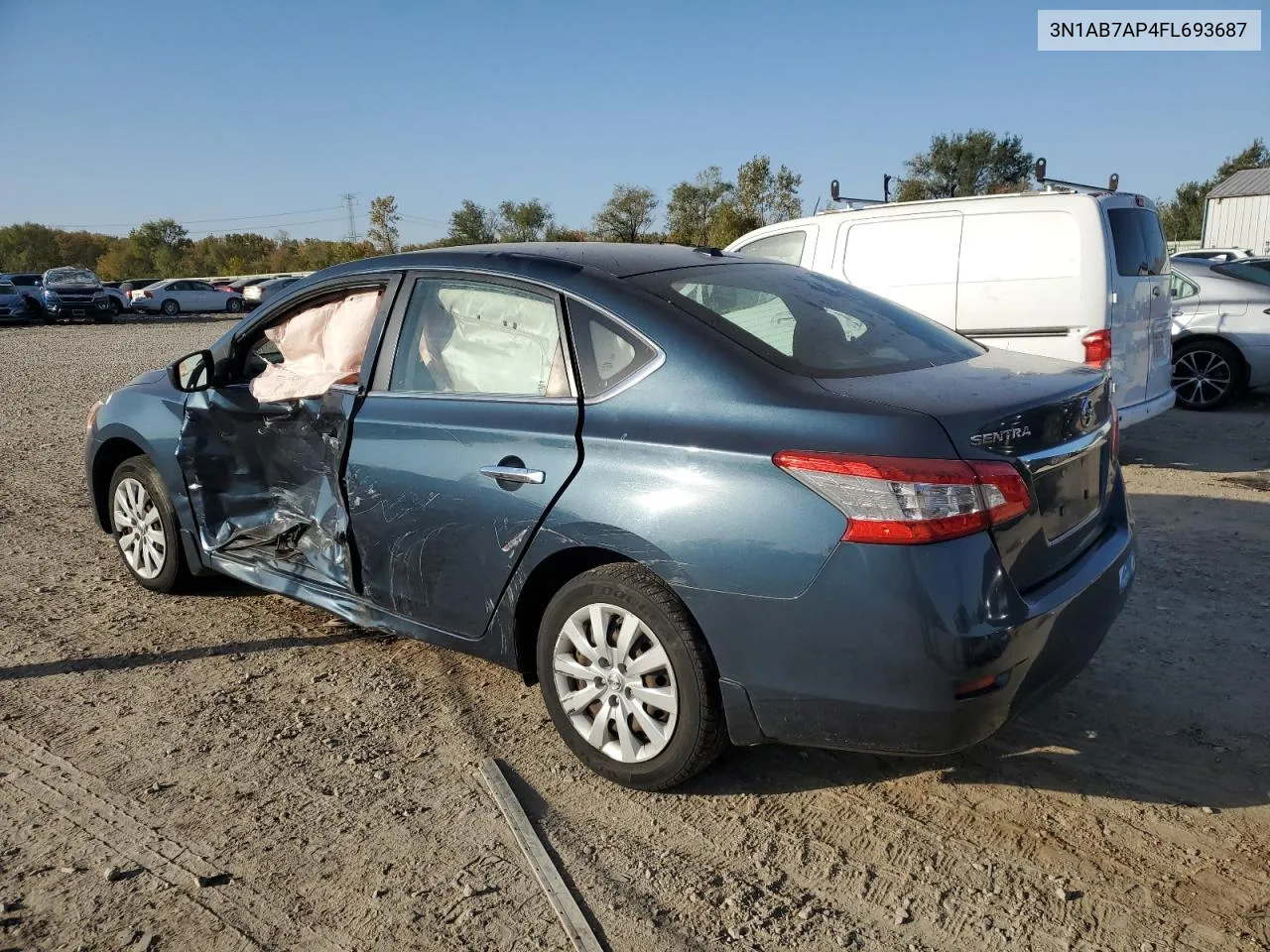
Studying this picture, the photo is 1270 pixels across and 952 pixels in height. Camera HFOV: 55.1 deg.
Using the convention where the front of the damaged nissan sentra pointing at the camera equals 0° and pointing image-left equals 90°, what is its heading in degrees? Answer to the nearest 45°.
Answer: approximately 135°

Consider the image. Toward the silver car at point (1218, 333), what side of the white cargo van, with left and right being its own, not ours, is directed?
right

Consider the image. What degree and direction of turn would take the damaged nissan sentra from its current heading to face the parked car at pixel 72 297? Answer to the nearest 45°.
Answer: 0° — it already faces it

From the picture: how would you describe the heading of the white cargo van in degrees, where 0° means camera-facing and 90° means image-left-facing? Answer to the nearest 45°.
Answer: approximately 135°

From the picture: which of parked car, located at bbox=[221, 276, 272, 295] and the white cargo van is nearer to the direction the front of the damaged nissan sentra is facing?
the parked car

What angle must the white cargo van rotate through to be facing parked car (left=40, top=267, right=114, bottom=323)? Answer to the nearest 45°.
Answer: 0° — it already faces it

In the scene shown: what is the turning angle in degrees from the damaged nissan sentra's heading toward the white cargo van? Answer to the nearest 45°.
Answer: approximately 90° to its right
